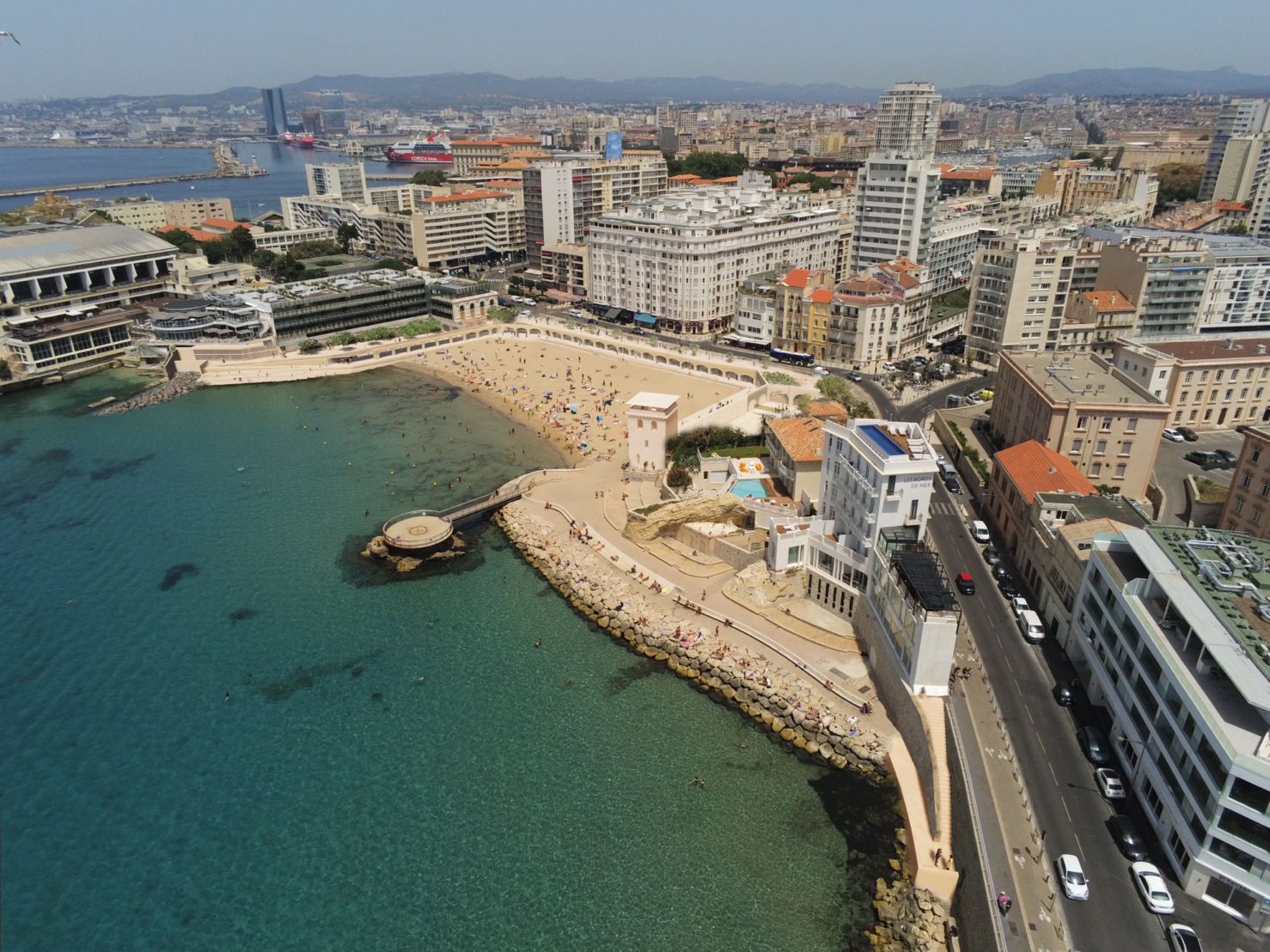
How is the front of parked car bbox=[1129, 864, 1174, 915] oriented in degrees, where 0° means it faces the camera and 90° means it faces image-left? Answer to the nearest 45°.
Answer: approximately 135°

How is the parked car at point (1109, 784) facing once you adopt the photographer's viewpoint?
facing away from the viewer and to the left of the viewer

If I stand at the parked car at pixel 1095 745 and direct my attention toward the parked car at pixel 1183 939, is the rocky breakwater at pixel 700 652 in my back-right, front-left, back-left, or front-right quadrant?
back-right
